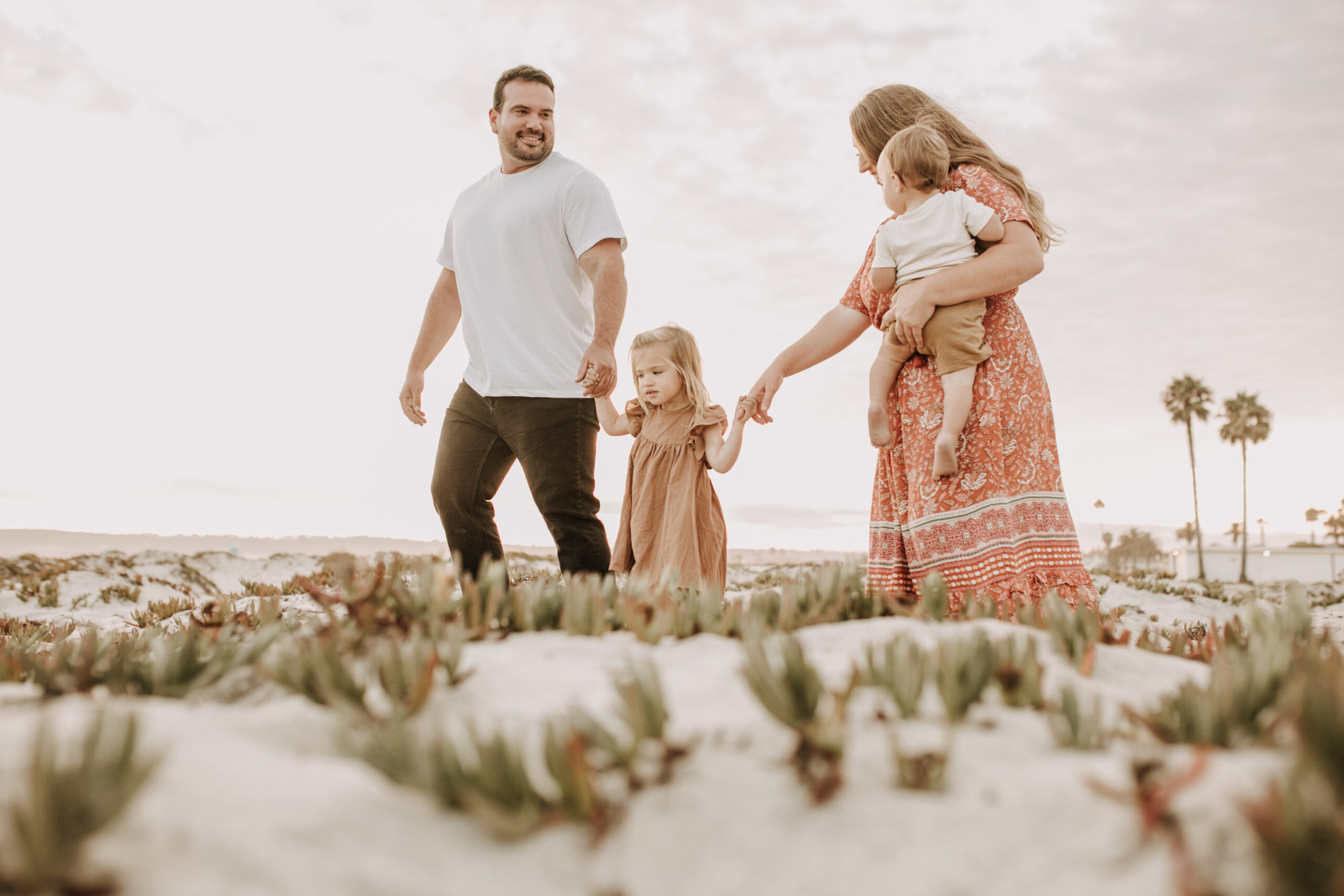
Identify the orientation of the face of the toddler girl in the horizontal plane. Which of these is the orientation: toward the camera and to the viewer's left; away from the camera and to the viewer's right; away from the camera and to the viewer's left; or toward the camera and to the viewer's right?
toward the camera and to the viewer's left

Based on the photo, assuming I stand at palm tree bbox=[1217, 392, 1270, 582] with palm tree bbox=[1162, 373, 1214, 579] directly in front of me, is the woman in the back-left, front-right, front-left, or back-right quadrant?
front-left

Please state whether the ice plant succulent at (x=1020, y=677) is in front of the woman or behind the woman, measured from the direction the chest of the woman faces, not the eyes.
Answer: in front

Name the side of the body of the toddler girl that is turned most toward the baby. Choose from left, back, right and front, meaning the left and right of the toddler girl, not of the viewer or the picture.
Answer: left

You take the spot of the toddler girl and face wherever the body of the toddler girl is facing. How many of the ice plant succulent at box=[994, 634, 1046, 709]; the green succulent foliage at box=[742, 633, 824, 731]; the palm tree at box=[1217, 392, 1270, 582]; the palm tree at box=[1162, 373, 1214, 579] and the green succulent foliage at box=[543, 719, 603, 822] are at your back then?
2

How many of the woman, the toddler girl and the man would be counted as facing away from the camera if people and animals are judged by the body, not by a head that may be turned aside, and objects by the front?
0

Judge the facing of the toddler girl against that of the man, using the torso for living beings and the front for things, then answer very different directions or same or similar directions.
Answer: same or similar directions

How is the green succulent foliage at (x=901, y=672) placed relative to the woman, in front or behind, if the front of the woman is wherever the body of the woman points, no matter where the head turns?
in front

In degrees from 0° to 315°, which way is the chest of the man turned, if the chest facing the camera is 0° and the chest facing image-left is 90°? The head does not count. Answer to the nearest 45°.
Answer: approximately 45°

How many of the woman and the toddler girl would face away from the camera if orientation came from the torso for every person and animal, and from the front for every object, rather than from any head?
0

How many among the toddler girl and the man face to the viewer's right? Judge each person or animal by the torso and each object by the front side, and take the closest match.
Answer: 0

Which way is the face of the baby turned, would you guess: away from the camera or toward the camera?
away from the camera

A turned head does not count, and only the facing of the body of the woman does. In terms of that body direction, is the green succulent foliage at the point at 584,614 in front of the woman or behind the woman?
in front

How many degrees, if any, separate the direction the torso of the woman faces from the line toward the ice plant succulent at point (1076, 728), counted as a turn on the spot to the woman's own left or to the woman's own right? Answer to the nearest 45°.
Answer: approximately 45° to the woman's own left

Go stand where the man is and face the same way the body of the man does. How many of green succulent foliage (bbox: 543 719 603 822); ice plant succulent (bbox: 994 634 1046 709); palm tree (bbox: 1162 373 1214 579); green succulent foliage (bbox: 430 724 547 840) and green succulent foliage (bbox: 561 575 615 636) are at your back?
1
